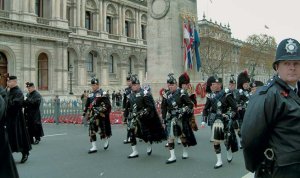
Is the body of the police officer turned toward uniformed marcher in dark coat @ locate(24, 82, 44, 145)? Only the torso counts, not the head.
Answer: no

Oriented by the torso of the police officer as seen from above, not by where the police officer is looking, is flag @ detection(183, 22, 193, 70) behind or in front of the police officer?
behind

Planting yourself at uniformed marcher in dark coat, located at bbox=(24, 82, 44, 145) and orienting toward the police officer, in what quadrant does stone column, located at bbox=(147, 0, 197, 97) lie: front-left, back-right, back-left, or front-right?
back-left

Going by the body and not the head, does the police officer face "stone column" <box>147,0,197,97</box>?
no

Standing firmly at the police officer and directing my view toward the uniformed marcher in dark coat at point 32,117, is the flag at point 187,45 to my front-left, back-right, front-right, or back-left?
front-right
